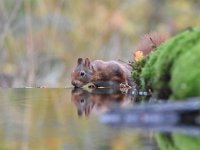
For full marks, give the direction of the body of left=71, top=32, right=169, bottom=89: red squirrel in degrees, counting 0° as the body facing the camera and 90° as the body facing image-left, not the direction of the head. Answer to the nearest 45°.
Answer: approximately 90°
